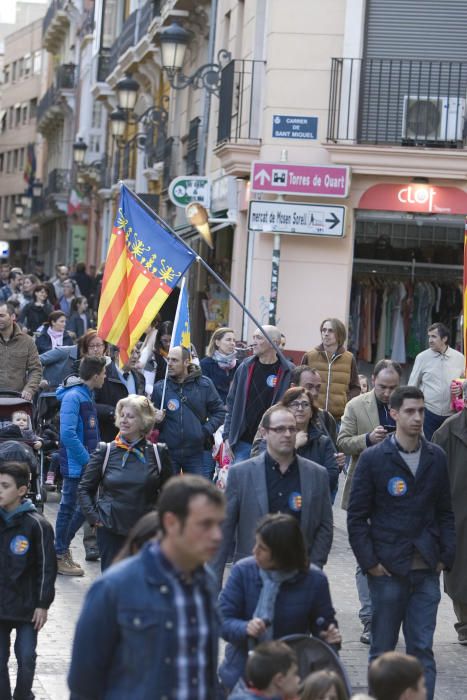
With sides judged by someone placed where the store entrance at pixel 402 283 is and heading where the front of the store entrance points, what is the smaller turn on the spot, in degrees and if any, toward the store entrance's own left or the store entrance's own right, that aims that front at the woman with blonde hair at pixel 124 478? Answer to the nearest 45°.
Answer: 0° — it already faces them

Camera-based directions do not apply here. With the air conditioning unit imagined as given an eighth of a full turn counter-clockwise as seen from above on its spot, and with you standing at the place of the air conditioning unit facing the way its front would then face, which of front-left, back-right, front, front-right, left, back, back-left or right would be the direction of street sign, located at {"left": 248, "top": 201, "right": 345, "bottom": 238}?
right

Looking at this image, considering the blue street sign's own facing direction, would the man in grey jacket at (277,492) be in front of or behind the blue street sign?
in front

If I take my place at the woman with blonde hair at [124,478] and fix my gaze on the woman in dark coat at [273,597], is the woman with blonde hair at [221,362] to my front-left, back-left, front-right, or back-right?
back-left

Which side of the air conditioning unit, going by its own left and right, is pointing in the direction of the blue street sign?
right
